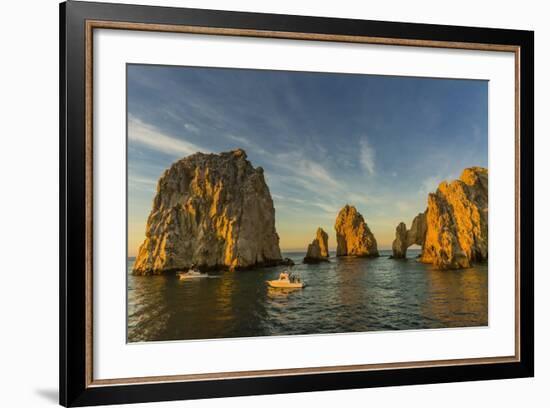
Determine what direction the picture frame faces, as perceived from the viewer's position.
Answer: facing the viewer and to the right of the viewer
